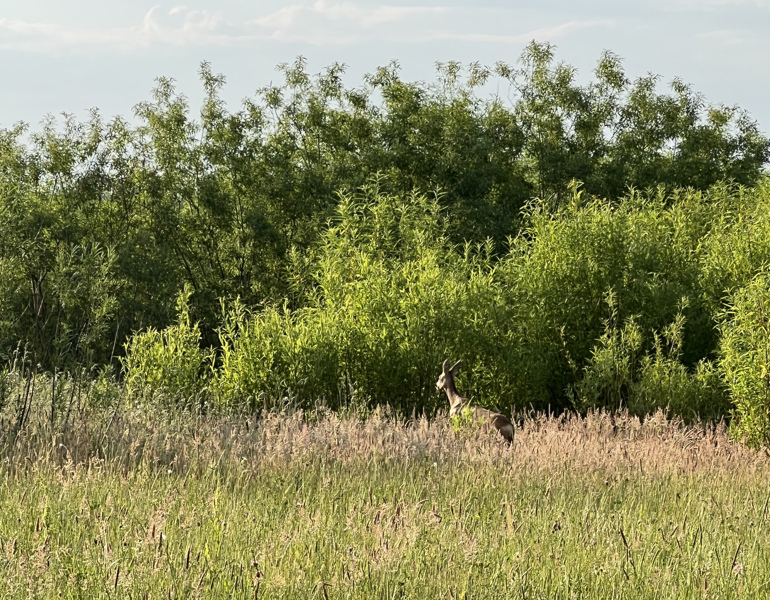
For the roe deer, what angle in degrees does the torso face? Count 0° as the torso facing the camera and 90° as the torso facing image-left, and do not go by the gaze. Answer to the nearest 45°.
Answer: approximately 90°

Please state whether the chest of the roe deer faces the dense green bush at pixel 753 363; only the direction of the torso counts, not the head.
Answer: no

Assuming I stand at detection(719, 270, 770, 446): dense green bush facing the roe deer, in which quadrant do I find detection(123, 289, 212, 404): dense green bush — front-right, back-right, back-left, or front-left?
front-right

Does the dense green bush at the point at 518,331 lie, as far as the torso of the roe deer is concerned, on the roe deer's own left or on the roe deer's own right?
on the roe deer's own right

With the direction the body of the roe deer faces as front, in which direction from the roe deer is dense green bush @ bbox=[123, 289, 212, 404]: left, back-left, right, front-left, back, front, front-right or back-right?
front-right

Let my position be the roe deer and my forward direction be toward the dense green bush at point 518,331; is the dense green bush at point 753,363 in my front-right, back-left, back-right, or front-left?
front-right
